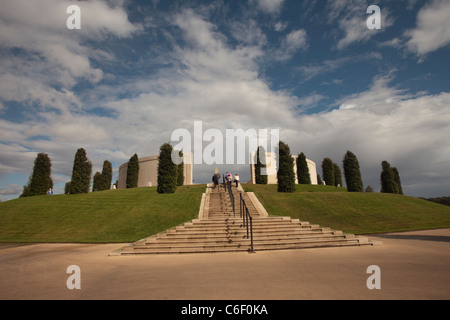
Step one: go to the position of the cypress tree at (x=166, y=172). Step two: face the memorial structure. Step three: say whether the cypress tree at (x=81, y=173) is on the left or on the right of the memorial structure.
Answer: left

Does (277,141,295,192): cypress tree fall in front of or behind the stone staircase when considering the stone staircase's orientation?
behind

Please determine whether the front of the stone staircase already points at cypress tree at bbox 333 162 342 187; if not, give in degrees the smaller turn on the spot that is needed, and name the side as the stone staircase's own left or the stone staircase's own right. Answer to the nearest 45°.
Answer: approximately 135° to the stone staircase's own left

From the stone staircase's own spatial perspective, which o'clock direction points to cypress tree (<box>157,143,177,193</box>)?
The cypress tree is roughly at 5 o'clock from the stone staircase.

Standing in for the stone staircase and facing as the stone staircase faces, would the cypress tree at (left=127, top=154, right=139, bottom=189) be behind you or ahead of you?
behind

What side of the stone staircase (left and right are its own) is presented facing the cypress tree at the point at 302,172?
back

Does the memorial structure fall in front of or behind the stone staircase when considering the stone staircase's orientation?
behind

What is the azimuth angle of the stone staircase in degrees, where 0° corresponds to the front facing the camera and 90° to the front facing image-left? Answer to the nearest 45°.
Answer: approximately 0°

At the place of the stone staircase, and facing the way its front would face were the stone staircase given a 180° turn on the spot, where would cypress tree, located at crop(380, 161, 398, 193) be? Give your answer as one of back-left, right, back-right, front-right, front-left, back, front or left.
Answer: front-right

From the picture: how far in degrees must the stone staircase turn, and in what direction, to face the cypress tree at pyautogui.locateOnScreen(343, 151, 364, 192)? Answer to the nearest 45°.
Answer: approximately 135° to its left

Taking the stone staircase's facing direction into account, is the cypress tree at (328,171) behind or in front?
behind

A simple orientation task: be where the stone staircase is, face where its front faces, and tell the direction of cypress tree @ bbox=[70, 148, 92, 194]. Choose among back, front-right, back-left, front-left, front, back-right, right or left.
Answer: back-right

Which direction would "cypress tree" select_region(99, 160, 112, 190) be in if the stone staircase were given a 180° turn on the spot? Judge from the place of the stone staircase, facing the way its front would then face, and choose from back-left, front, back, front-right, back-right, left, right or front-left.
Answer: front-left
